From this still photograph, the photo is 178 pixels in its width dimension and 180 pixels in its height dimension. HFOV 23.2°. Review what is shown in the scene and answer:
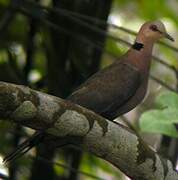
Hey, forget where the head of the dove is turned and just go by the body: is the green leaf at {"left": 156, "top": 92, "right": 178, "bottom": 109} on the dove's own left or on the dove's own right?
on the dove's own left

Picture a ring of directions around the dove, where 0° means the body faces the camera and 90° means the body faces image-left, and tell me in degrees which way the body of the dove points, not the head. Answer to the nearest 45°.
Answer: approximately 270°
